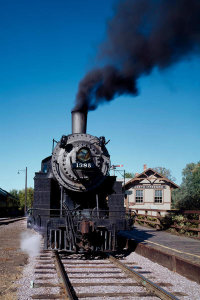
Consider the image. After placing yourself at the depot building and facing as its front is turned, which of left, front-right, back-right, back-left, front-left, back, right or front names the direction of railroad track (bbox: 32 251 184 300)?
front

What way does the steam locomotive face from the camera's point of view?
toward the camera

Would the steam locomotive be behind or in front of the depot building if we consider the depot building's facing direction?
in front

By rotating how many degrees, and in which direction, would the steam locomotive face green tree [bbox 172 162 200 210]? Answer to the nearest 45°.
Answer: approximately 135° to its left

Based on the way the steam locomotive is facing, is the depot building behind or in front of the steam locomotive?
behind
